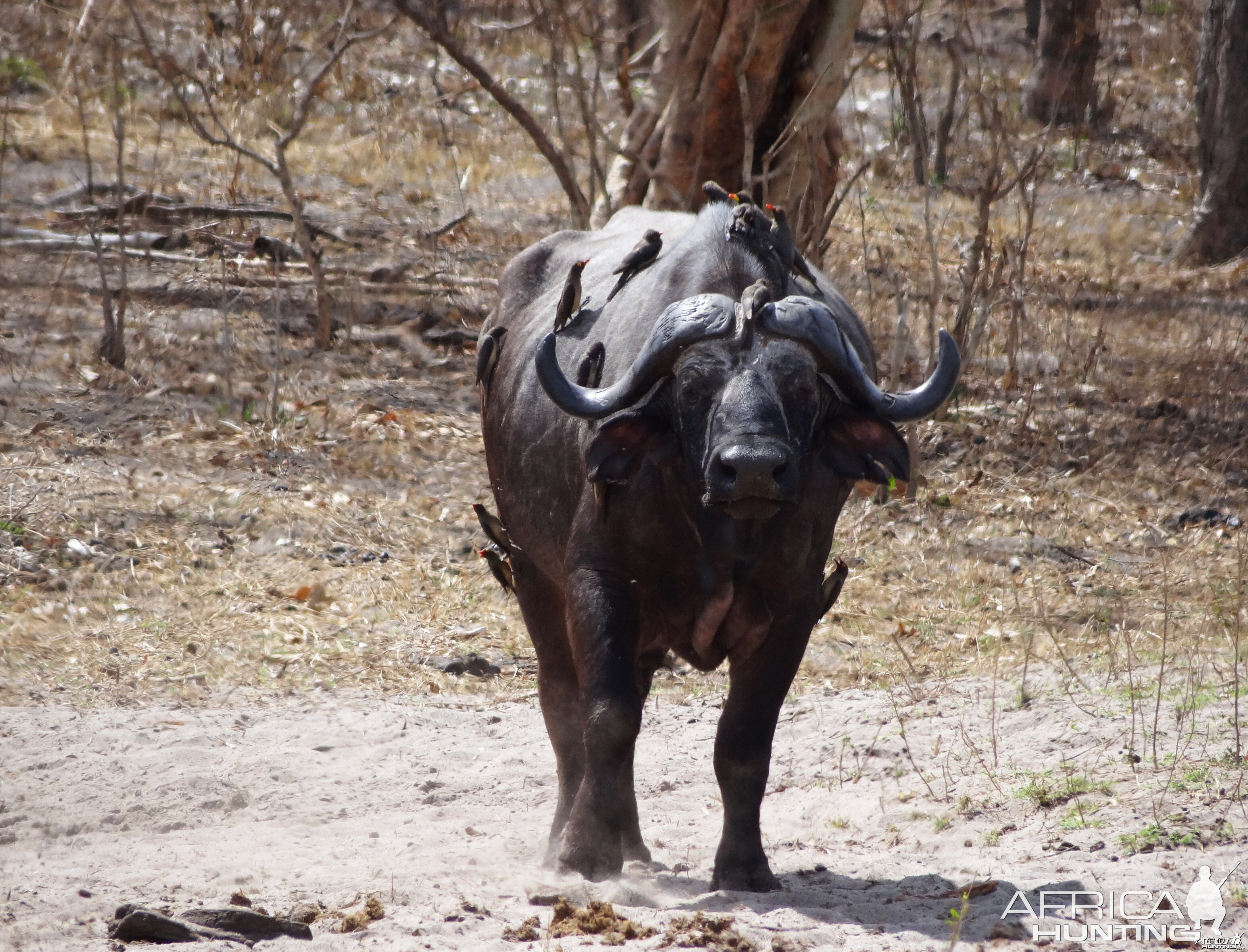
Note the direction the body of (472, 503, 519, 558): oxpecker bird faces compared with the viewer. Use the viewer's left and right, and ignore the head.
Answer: facing to the left of the viewer

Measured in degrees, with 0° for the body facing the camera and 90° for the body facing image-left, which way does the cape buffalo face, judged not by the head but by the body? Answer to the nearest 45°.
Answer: approximately 0°

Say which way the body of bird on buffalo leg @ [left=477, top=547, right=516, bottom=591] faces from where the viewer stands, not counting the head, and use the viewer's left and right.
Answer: facing to the left of the viewer

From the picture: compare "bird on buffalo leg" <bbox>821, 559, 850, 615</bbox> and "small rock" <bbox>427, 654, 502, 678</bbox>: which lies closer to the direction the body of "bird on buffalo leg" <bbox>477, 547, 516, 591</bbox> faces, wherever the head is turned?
the small rock
